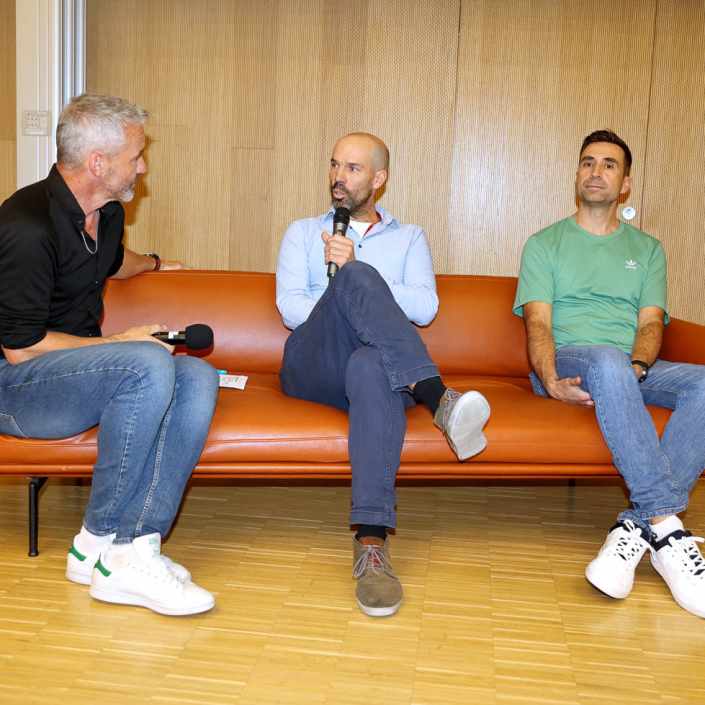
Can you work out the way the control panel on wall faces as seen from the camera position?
facing the viewer

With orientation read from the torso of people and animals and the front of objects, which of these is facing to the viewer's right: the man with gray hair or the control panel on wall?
the man with gray hair

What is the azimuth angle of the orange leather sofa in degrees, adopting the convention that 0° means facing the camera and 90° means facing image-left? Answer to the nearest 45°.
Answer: approximately 0°

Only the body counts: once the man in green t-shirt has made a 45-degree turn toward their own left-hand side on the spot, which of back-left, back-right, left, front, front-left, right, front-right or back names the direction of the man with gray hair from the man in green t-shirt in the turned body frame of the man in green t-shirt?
right

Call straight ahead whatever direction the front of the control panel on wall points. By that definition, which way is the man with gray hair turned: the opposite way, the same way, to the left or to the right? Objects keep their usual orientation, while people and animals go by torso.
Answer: to the left

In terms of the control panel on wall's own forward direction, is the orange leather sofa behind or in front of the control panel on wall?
in front

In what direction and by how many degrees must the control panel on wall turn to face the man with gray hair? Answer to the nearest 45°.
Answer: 0° — it already faces them

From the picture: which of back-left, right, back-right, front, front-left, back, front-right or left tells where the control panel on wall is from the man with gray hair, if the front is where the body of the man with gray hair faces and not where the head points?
left

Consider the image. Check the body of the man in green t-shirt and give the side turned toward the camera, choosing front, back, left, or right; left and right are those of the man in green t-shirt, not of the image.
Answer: front

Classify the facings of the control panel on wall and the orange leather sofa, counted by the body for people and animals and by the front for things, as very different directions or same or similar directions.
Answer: same or similar directions

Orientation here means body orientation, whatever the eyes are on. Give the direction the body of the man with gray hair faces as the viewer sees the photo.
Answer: to the viewer's right

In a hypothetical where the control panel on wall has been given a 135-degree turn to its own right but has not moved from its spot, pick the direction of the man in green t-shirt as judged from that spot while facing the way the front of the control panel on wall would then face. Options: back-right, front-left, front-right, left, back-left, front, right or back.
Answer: back

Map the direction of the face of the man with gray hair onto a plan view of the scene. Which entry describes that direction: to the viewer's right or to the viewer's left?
to the viewer's right

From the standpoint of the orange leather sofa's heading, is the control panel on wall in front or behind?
behind
